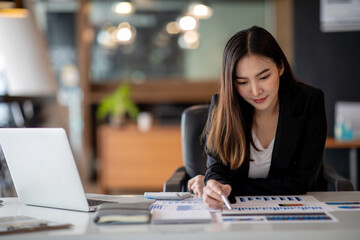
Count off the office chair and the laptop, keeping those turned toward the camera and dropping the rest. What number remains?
1

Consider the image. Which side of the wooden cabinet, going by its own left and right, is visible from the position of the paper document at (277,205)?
front

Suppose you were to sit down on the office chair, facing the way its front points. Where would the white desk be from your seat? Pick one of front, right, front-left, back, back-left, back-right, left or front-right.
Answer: front

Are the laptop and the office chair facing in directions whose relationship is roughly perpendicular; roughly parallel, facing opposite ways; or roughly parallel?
roughly parallel, facing opposite ways

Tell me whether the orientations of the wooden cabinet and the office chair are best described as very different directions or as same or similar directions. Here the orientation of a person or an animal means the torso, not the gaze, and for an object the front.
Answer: same or similar directions

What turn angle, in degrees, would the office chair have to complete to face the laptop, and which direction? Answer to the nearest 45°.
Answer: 0° — it already faces it

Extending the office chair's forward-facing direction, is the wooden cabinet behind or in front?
behind

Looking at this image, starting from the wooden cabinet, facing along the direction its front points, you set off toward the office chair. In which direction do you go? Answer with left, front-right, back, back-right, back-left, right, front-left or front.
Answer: front

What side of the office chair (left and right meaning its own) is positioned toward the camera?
front

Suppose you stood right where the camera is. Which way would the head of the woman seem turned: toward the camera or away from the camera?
toward the camera

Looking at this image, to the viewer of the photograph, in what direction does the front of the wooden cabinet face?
facing the viewer

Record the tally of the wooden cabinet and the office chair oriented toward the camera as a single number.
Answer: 2

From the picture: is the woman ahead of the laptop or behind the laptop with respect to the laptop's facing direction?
ahead

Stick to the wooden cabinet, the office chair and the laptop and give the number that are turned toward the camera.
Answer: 2

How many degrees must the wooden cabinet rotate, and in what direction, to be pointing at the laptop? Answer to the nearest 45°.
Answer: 0° — it already faces it

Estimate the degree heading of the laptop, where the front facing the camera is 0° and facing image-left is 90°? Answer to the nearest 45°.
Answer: approximately 225°

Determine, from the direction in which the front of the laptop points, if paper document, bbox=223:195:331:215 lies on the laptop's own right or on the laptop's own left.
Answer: on the laptop's own right

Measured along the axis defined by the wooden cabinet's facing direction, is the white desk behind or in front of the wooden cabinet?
in front
